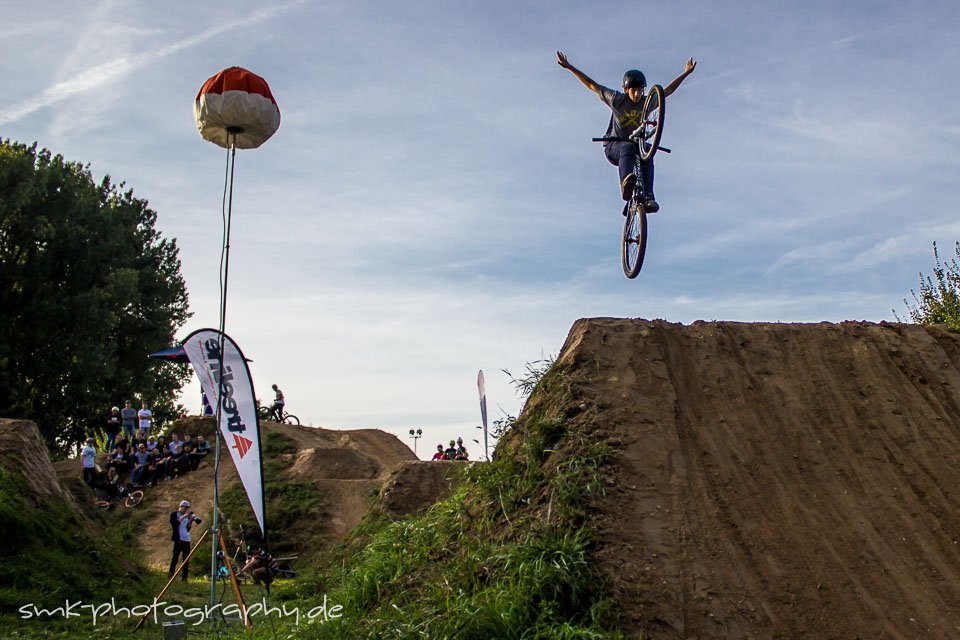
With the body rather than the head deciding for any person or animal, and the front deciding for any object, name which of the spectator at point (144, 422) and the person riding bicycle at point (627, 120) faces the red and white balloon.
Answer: the spectator

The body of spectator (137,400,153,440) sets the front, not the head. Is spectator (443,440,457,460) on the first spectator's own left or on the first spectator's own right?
on the first spectator's own left

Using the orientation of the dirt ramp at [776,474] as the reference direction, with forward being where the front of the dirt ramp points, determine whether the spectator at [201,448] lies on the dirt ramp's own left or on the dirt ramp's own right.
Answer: on the dirt ramp's own right

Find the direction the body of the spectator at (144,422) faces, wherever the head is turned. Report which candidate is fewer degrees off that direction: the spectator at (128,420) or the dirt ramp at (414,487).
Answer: the dirt ramp

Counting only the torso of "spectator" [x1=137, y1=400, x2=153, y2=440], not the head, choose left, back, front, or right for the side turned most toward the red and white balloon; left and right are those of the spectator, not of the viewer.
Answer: front

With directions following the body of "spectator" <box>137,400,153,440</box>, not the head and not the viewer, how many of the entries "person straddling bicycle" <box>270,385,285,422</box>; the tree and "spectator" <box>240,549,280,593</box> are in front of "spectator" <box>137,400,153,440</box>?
1
